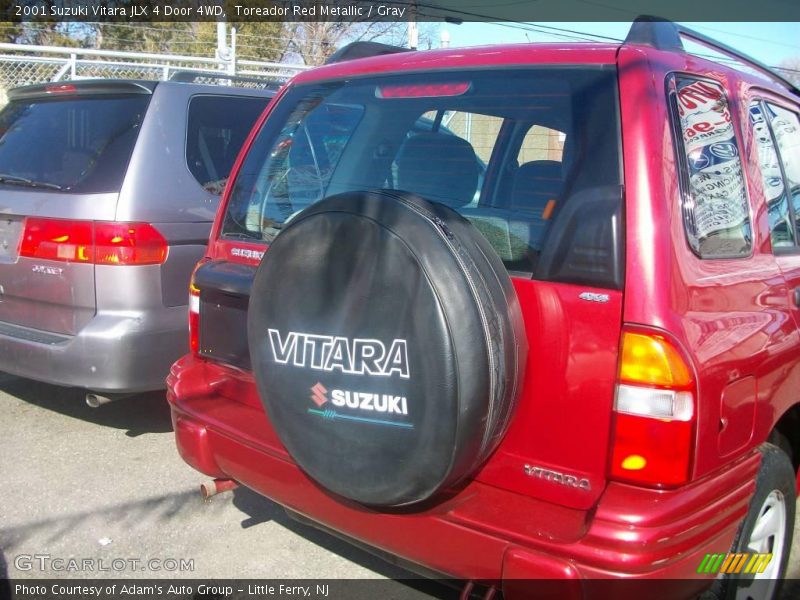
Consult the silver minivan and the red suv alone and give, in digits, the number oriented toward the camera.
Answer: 0

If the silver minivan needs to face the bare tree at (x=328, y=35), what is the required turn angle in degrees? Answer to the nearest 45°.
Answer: approximately 45° to its left

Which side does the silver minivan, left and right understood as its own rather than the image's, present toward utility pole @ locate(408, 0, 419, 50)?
front

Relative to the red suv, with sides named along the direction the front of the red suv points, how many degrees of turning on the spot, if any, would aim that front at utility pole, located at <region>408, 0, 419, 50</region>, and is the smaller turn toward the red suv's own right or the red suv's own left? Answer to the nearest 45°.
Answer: approximately 45° to the red suv's own left

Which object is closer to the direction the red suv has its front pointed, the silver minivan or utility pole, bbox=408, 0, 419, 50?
the utility pole

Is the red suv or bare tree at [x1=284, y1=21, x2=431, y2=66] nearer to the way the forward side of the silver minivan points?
the bare tree

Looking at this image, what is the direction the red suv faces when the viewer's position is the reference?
facing away from the viewer and to the right of the viewer

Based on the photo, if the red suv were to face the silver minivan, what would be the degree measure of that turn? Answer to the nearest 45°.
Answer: approximately 90° to its left

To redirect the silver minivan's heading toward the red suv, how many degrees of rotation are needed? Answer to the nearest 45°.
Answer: approximately 90° to its right

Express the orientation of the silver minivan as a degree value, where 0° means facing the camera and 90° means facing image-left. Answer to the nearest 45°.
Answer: approximately 225°

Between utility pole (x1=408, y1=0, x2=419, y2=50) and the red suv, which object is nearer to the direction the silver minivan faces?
the utility pole

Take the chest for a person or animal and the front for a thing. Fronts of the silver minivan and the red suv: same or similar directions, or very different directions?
same or similar directions
